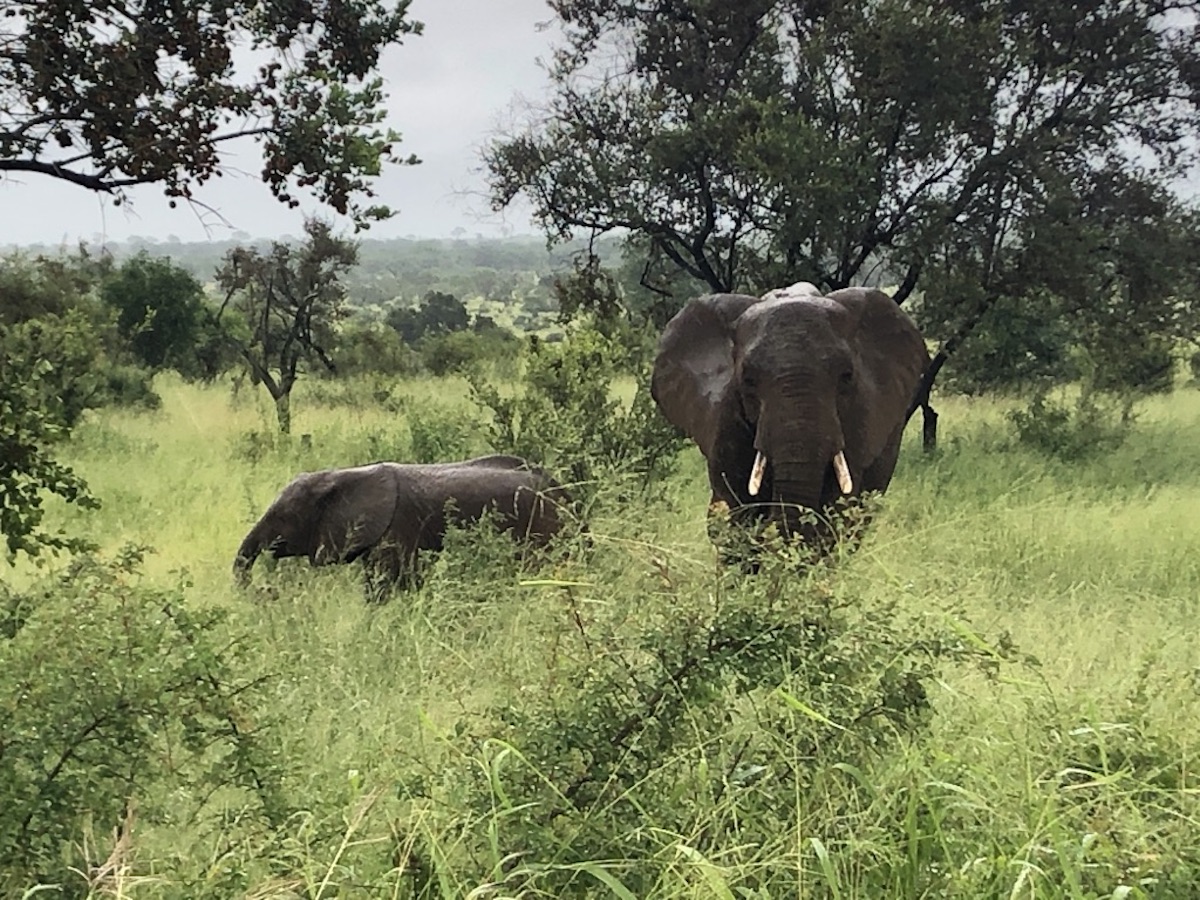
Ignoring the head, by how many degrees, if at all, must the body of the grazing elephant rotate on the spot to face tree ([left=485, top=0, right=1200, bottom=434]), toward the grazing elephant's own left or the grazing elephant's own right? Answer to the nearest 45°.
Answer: approximately 135° to the grazing elephant's own right

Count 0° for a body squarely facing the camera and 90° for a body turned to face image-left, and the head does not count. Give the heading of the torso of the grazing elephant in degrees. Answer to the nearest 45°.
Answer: approximately 90°

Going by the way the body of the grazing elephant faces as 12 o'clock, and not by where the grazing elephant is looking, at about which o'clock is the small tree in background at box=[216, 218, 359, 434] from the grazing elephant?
The small tree in background is roughly at 3 o'clock from the grazing elephant.

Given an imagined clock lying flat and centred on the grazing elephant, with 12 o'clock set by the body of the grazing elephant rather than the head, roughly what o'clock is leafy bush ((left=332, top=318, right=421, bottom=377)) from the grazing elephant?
The leafy bush is roughly at 3 o'clock from the grazing elephant.

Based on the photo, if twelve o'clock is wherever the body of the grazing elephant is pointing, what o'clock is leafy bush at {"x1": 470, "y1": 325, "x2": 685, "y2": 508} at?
The leafy bush is roughly at 4 o'clock from the grazing elephant.

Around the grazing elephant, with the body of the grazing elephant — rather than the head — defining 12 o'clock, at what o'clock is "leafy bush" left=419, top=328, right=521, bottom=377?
The leafy bush is roughly at 3 o'clock from the grazing elephant.

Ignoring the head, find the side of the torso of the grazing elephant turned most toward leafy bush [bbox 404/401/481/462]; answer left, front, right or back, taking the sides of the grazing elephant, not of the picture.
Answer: right

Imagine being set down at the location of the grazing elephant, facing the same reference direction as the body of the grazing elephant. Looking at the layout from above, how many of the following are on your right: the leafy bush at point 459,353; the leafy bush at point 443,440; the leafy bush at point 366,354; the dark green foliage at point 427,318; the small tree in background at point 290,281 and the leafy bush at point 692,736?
5

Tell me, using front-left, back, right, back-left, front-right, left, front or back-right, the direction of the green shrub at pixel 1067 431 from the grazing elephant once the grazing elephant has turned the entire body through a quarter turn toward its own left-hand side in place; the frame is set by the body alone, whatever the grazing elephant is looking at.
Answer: back-left

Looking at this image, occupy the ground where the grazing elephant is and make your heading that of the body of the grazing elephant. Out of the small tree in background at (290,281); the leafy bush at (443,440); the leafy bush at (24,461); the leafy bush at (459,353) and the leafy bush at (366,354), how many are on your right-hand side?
4
